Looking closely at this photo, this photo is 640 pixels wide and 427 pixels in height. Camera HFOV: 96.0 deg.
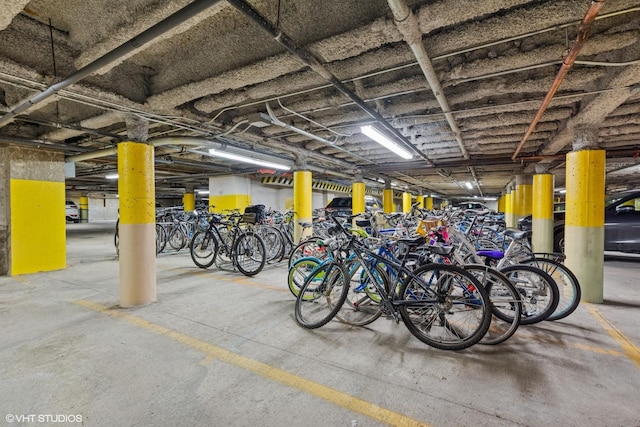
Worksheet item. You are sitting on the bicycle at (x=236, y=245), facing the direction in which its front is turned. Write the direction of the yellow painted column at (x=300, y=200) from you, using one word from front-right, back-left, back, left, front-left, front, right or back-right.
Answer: right

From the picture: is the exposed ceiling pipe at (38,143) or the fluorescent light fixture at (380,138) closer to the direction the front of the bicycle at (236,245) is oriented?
the exposed ceiling pipe

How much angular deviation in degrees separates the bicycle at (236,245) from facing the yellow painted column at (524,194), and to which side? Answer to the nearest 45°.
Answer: approximately 135° to its right

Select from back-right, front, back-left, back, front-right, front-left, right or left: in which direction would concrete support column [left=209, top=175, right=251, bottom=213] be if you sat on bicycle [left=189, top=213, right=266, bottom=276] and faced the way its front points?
front-right

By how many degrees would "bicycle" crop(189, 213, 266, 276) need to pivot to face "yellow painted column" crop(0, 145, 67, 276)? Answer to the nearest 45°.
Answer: approximately 45° to its left

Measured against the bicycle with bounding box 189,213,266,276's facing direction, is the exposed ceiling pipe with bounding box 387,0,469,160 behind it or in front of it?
behind

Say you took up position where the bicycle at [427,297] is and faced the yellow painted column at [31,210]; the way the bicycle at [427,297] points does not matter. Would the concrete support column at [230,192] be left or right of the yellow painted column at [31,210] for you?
right

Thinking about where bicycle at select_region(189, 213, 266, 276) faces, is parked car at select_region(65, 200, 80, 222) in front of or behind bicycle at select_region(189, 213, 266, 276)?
in front

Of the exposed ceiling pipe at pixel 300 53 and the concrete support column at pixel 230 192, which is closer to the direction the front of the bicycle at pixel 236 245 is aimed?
the concrete support column

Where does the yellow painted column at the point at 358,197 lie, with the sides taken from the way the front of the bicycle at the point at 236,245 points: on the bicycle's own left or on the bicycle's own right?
on the bicycle's own right

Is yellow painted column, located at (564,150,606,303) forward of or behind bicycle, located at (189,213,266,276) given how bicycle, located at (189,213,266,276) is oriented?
behind

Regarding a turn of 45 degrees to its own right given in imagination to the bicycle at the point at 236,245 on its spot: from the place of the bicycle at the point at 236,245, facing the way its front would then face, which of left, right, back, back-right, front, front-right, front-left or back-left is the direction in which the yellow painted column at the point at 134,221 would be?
back-left

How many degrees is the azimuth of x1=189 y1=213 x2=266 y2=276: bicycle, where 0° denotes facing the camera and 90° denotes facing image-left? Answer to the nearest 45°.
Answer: approximately 135°
